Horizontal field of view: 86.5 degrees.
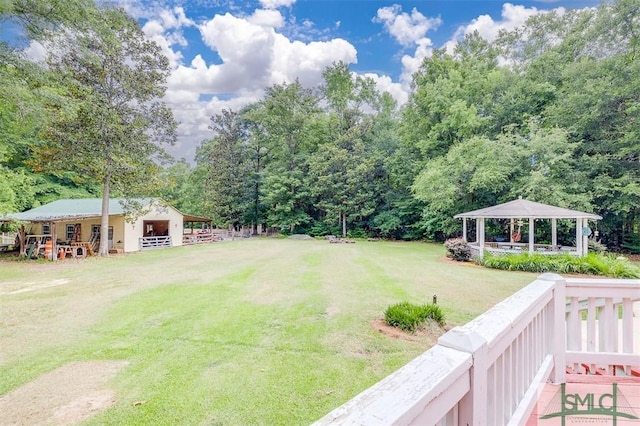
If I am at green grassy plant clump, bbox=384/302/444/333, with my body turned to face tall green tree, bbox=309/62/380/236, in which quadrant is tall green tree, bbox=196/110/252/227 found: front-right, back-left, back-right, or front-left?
front-left

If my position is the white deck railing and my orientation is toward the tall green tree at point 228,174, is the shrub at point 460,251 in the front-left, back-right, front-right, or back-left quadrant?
front-right

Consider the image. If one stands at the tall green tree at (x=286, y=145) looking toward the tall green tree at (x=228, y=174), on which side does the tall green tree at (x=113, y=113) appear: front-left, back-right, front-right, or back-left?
front-left

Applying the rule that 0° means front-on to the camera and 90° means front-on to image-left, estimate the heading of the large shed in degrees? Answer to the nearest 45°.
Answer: approximately 315°

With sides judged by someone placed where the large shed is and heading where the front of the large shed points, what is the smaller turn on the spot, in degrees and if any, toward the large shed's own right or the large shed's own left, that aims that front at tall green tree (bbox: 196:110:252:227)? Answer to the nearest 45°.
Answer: approximately 90° to the large shed's own left
